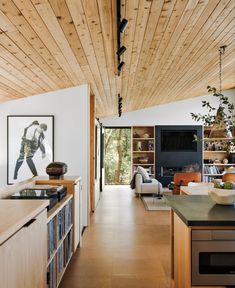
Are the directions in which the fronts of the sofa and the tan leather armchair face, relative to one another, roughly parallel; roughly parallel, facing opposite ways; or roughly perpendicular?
roughly perpendicular

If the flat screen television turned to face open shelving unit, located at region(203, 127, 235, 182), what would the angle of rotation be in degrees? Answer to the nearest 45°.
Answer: approximately 90° to its left

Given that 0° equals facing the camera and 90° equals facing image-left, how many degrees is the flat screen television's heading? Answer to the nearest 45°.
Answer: approximately 0°

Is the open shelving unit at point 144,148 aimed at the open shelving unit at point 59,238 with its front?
yes

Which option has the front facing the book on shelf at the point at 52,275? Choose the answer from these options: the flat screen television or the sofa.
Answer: the flat screen television

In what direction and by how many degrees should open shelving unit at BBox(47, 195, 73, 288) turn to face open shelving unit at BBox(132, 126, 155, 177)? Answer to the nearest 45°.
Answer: approximately 90° to its left
